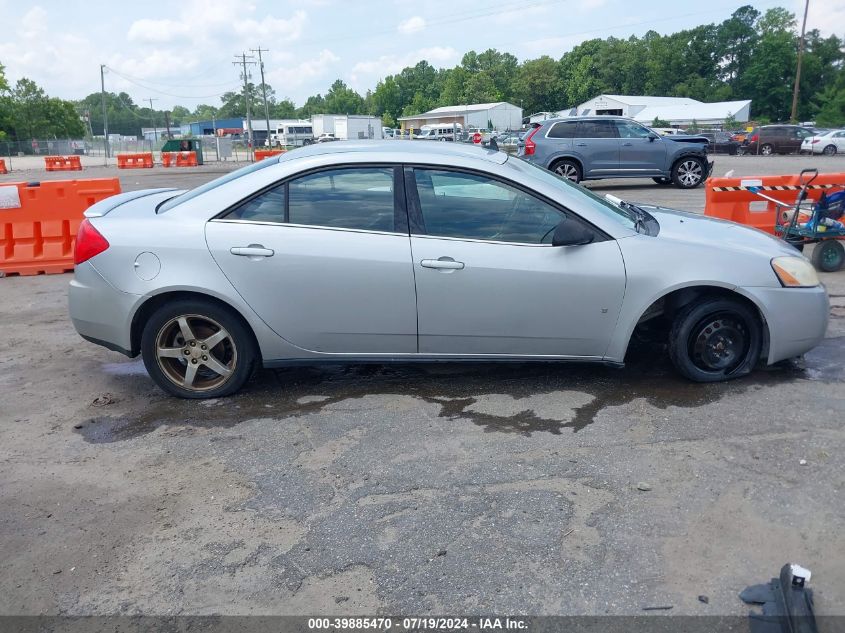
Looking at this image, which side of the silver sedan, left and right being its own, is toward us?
right

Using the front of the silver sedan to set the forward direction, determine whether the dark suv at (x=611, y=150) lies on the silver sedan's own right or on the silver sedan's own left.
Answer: on the silver sedan's own left

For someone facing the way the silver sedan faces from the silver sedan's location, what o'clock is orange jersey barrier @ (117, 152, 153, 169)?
The orange jersey barrier is roughly at 8 o'clock from the silver sedan.

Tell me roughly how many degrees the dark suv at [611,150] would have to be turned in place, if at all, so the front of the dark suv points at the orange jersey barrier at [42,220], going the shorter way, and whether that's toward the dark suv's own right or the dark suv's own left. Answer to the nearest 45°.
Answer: approximately 135° to the dark suv's own right

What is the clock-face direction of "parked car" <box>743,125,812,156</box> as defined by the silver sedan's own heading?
The parked car is roughly at 10 o'clock from the silver sedan.

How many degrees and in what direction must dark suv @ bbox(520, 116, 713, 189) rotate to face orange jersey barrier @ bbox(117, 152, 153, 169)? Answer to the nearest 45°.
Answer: approximately 135° to its left

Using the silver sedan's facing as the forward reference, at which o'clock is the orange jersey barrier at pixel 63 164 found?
The orange jersey barrier is roughly at 8 o'clock from the silver sedan.

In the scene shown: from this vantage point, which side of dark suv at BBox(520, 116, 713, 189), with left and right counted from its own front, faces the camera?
right

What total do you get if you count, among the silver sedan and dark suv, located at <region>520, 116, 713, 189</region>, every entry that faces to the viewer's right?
2

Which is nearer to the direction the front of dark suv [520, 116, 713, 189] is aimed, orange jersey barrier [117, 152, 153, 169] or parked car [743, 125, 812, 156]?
the parked car
